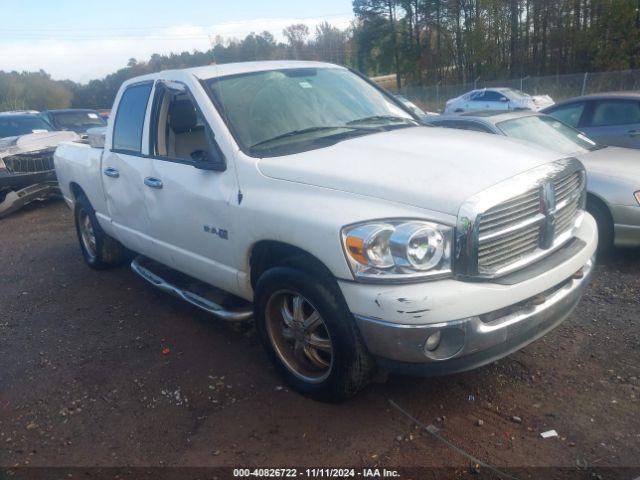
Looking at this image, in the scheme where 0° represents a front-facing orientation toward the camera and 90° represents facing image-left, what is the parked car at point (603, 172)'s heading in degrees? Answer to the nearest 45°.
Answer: approximately 315°

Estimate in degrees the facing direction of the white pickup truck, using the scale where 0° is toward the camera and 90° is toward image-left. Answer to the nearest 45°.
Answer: approximately 315°

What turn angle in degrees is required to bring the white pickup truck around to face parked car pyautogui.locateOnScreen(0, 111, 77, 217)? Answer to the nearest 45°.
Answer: approximately 180°

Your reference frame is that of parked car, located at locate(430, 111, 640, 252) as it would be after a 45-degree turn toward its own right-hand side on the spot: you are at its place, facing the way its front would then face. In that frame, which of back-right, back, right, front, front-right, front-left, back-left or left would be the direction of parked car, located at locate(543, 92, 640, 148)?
back

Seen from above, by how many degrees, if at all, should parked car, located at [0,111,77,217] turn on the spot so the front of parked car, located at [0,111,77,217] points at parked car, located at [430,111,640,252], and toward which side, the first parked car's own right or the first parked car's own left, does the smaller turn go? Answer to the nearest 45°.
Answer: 0° — it already faces it

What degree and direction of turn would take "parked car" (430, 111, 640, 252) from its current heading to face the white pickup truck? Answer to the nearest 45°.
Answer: approximately 90° to its right

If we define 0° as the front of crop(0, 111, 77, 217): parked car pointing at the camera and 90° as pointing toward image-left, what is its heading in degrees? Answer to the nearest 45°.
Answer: approximately 315°

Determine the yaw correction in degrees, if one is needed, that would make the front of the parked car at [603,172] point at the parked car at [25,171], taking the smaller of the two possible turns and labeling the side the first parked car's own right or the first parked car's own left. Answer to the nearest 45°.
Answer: approximately 135° to the first parked car's own right
